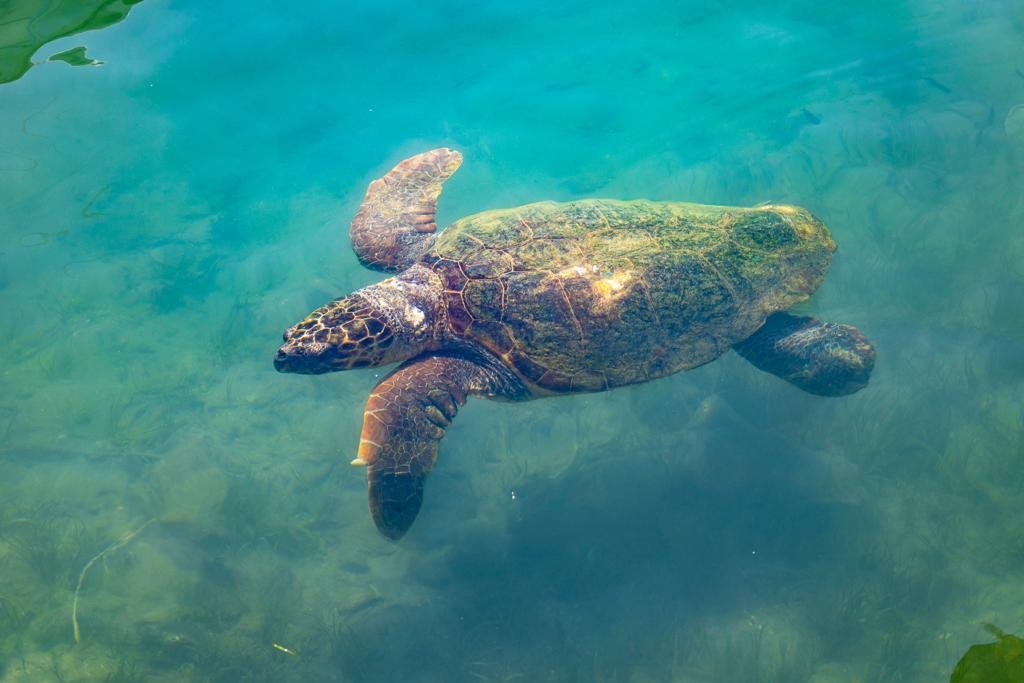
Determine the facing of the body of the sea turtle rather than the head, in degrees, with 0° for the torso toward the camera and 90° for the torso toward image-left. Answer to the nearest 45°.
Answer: approximately 90°
